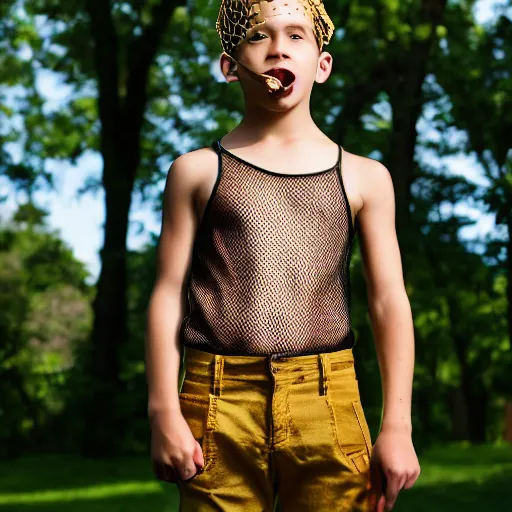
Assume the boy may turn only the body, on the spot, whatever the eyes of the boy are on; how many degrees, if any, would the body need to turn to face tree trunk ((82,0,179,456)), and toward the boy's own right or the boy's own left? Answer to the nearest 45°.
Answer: approximately 180°

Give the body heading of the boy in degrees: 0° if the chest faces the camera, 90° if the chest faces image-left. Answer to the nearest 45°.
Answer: approximately 0°
